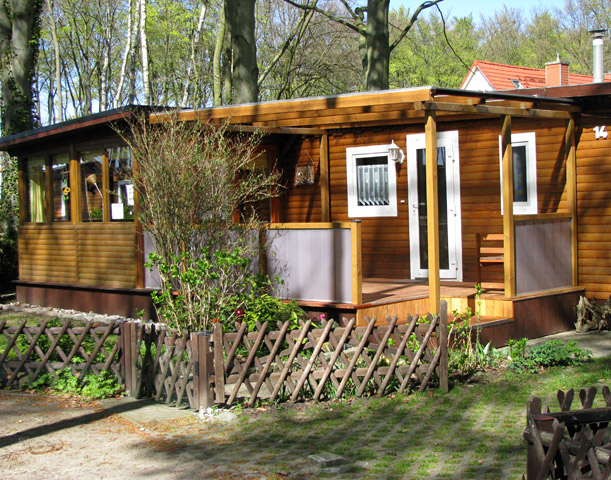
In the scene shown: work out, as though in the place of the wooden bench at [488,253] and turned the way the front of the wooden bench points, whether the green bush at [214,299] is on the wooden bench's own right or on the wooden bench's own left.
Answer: on the wooden bench's own right

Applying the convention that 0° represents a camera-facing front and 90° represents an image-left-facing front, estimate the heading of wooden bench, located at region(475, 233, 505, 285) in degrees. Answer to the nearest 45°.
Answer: approximately 0°

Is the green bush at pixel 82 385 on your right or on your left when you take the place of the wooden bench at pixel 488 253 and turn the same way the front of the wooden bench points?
on your right

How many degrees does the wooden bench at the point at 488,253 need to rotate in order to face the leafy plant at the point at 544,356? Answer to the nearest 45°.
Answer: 0° — it already faces it

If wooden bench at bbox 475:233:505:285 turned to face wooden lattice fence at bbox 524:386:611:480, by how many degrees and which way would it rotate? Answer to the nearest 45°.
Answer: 0° — it already faces it

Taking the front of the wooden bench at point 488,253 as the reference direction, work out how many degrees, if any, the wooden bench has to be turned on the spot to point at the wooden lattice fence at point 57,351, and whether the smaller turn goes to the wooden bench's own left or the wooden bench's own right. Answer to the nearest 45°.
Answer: approximately 45° to the wooden bench's own right

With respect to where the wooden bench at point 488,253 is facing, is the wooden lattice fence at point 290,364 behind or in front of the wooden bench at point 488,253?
in front

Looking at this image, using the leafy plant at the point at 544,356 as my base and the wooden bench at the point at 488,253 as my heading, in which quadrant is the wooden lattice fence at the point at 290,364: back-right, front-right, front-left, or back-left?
back-left
